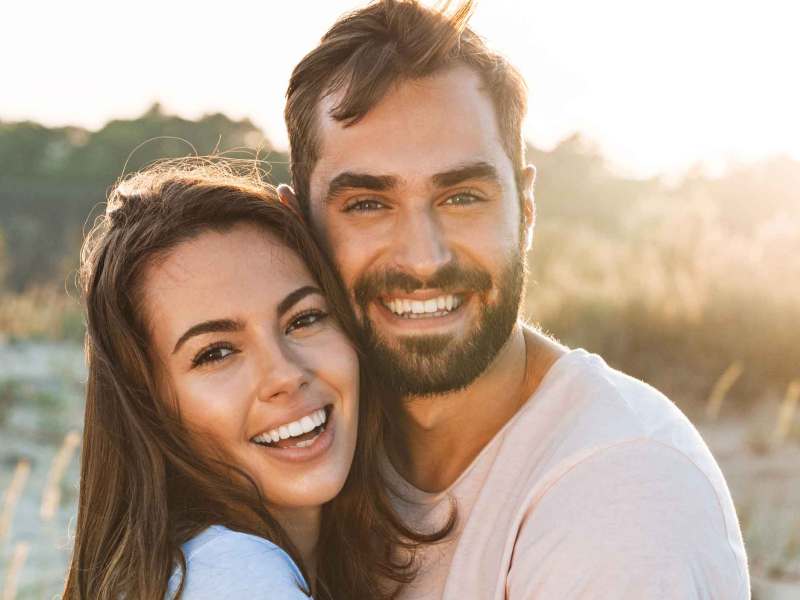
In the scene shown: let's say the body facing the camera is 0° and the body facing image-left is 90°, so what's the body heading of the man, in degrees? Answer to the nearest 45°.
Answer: approximately 45°

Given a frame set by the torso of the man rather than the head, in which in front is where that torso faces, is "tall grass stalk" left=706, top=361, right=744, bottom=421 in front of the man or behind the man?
behind
